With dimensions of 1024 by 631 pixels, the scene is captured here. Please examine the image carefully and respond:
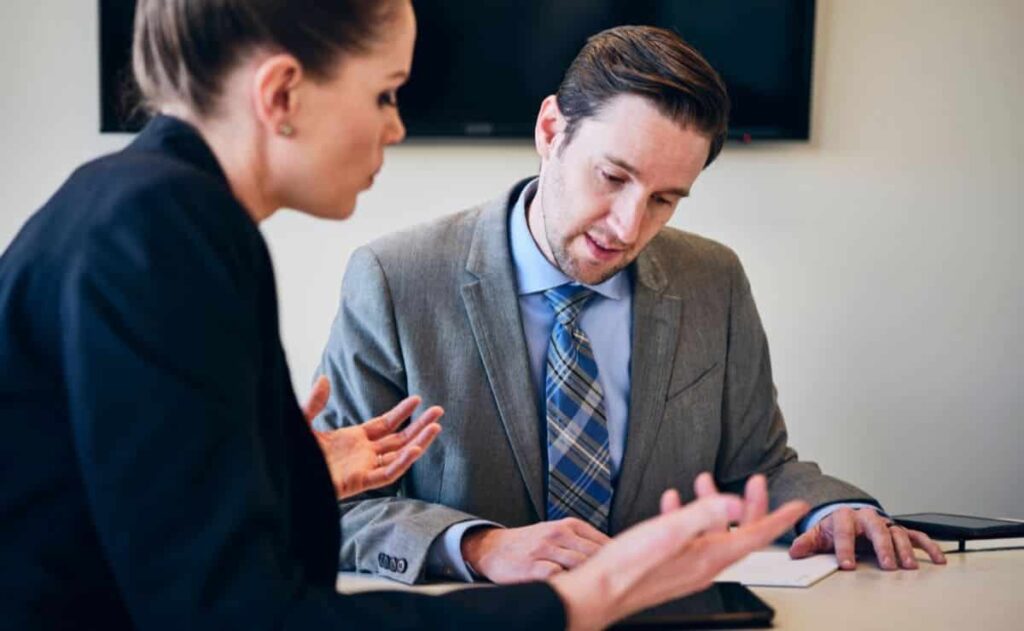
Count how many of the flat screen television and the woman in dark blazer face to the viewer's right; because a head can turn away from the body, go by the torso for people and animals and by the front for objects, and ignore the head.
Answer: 1

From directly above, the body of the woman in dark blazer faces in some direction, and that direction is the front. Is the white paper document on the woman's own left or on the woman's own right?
on the woman's own left

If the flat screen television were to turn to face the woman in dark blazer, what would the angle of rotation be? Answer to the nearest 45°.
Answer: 0° — it already faces them

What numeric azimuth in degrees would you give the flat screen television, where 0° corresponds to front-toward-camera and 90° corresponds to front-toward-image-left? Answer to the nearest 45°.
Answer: approximately 0°

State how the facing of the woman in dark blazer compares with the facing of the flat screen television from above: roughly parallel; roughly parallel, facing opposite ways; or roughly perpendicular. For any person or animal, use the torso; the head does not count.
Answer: roughly perpendicular

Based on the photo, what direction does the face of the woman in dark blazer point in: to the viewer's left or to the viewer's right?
to the viewer's right

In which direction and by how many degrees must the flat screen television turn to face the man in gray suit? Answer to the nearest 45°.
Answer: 0° — it already faces them

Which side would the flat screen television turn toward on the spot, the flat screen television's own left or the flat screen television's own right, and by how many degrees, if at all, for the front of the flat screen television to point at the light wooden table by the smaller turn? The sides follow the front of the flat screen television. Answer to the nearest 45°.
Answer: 0° — it already faces it

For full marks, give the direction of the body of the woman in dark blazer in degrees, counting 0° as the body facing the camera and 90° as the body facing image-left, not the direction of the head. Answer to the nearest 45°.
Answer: approximately 270°
